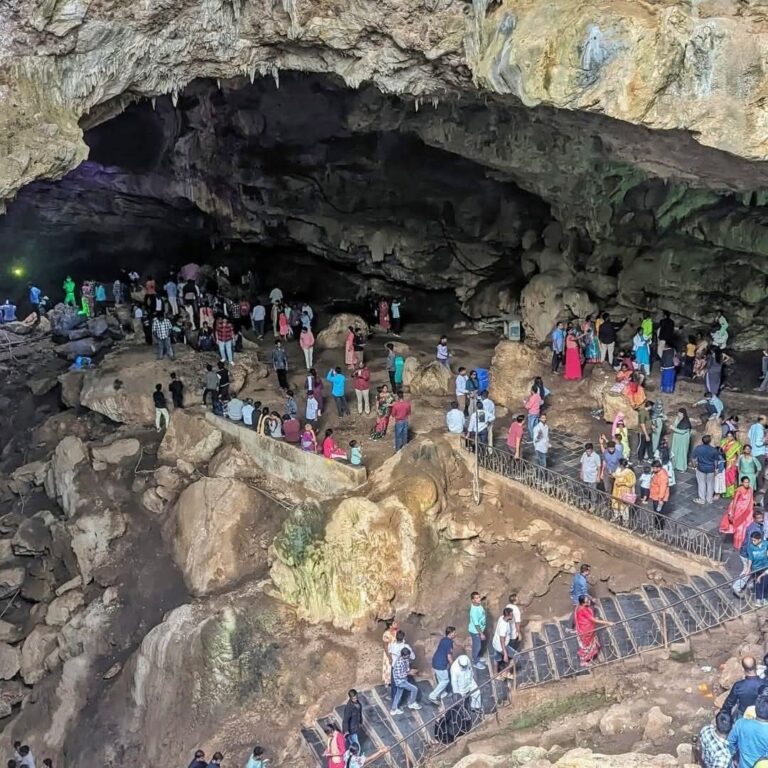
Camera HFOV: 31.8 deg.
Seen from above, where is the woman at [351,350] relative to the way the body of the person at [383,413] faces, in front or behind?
behind

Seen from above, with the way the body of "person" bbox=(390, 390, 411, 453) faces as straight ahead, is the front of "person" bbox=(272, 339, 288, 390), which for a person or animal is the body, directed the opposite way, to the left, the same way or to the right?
the opposite way

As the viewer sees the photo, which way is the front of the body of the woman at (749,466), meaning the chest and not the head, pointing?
toward the camera

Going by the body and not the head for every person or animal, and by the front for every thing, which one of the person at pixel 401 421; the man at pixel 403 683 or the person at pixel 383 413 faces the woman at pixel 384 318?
the person at pixel 401 421

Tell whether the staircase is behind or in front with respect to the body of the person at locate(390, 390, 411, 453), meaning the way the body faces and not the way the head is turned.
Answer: behind

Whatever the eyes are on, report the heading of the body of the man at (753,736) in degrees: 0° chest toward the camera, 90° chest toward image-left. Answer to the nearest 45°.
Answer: approximately 180°

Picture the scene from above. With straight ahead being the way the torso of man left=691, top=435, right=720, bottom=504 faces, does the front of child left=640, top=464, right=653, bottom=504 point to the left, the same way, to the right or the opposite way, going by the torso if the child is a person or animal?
the same way
